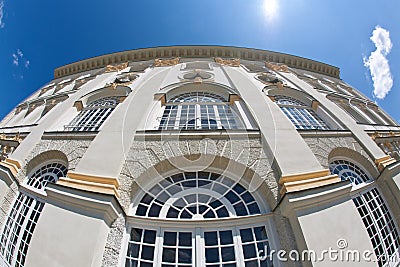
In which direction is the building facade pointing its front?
toward the camera
